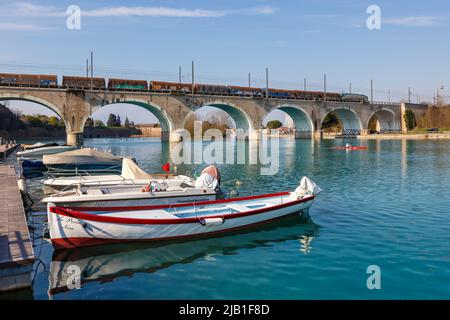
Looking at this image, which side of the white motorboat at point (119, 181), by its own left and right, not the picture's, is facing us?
left

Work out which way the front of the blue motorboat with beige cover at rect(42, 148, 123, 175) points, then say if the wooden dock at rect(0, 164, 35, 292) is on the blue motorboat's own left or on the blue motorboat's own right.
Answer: on the blue motorboat's own left

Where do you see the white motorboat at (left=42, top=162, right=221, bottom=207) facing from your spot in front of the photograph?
facing to the left of the viewer

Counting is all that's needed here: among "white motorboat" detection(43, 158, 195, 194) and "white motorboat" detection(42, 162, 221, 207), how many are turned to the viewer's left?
2

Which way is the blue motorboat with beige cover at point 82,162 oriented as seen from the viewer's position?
to the viewer's left

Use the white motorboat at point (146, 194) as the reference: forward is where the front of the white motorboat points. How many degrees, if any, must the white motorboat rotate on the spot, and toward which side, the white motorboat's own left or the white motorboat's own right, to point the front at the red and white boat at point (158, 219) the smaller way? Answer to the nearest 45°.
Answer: approximately 90° to the white motorboat's own left

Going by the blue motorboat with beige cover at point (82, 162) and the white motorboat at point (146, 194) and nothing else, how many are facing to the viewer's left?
2

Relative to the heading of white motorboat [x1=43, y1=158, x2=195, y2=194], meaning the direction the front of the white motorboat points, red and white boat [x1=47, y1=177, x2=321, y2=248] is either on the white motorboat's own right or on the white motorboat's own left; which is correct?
on the white motorboat's own left

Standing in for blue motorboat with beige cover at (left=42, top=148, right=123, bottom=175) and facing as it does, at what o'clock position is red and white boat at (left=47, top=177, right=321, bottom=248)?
The red and white boat is roughly at 9 o'clock from the blue motorboat with beige cover.

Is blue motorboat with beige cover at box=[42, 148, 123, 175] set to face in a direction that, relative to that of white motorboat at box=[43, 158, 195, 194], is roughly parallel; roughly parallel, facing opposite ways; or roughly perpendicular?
roughly parallel

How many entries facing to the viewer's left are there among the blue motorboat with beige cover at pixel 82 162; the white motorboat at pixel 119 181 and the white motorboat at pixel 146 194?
3

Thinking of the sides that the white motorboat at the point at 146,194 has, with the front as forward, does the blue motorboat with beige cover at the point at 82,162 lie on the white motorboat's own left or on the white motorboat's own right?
on the white motorboat's own right
